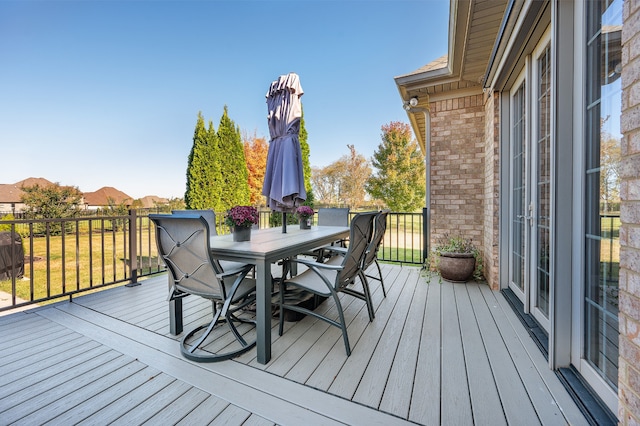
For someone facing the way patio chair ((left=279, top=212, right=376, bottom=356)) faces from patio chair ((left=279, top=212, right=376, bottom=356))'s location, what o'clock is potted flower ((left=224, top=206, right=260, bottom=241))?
The potted flower is roughly at 11 o'clock from the patio chair.

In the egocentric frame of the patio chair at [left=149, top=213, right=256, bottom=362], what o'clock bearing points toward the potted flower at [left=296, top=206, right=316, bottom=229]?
The potted flower is roughly at 12 o'clock from the patio chair.

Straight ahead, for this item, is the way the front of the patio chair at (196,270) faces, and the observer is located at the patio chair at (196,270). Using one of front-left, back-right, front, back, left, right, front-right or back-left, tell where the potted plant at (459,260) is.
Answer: front-right

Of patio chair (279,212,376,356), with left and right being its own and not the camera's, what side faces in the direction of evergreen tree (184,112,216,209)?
front

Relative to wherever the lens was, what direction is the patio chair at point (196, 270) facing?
facing away from the viewer and to the right of the viewer

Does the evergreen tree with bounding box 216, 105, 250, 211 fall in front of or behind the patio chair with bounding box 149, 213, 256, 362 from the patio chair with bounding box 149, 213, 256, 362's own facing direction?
in front

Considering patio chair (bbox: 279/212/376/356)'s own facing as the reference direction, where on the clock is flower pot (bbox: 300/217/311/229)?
The flower pot is roughly at 1 o'clock from the patio chair.

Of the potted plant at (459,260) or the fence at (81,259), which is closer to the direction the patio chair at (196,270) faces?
the potted plant

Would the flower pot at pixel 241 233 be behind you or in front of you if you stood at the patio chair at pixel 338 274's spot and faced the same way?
in front

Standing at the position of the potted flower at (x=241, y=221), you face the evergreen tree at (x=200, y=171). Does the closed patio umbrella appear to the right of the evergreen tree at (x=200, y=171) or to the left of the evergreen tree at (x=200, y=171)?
right

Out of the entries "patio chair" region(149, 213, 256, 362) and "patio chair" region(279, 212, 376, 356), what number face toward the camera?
0

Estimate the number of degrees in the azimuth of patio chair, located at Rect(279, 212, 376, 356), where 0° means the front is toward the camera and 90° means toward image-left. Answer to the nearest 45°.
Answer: approximately 135°
